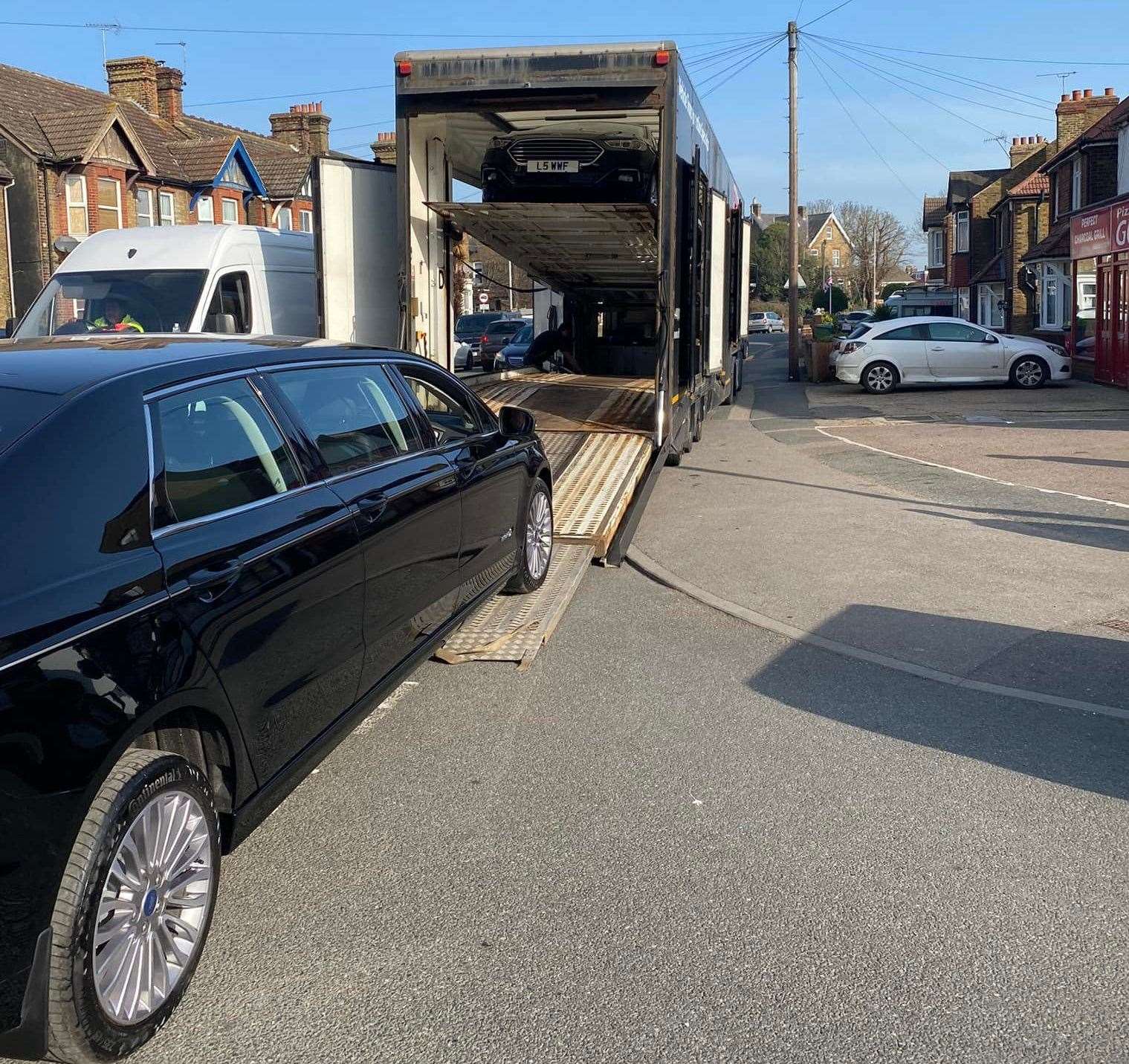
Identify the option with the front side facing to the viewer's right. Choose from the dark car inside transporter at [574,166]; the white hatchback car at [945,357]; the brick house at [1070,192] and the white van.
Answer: the white hatchback car

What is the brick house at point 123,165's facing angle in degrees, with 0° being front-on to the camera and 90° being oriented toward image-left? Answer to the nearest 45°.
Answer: approximately 315°

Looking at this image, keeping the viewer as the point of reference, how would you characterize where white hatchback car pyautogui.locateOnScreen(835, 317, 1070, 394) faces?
facing to the right of the viewer

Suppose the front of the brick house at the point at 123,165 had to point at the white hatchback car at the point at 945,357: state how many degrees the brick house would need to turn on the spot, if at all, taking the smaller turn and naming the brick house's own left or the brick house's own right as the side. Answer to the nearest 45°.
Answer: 0° — it already faces it

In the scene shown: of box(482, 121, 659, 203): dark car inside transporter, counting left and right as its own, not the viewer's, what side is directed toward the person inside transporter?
back

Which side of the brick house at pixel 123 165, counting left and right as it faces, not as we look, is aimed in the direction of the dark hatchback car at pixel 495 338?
front

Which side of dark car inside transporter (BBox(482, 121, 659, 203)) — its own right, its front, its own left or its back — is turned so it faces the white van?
right

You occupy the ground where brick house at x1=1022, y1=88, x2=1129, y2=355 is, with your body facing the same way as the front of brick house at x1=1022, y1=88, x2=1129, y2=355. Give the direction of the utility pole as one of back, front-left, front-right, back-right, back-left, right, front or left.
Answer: front

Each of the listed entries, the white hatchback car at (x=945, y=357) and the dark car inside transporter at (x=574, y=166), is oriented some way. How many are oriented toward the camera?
1

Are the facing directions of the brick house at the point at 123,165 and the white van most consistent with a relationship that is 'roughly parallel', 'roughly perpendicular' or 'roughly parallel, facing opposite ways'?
roughly perpendicular

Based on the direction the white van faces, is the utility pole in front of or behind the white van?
behind

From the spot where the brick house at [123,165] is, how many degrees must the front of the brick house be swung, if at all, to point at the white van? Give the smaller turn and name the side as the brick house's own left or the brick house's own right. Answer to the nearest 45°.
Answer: approximately 45° to the brick house's own right
